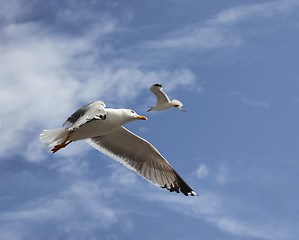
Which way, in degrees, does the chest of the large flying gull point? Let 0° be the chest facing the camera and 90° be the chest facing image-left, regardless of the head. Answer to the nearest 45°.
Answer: approximately 270°
